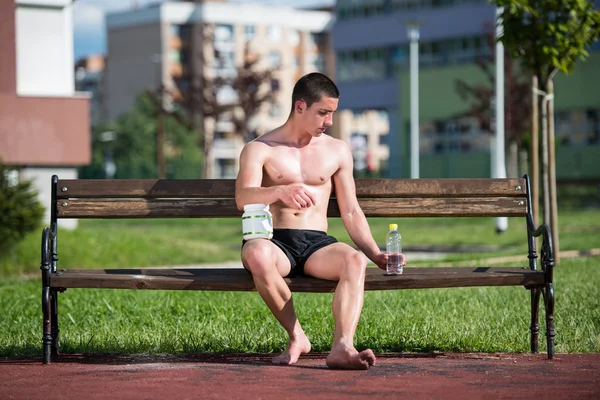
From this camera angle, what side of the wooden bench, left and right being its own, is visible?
front

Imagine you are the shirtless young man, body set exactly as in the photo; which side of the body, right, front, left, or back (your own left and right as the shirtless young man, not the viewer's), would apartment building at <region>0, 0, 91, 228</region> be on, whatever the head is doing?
back

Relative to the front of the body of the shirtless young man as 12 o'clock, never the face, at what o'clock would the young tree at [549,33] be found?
The young tree is roughly at 7 o'clock from the shirtless young man.

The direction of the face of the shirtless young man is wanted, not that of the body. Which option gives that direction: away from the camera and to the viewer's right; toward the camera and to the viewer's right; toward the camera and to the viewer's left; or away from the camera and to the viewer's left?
toward the camera and to the viewer's right

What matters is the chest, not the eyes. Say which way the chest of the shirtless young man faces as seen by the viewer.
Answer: toward the camera
